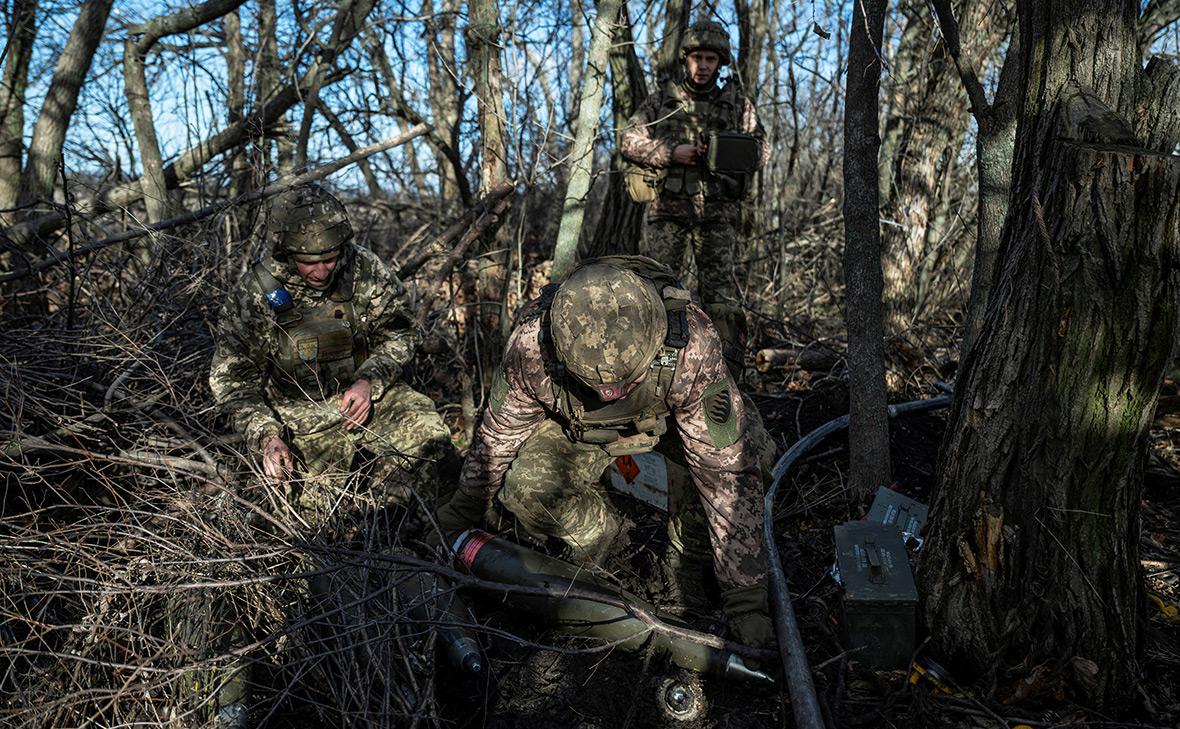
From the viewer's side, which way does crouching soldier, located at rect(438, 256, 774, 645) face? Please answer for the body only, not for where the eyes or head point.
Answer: toward the camera

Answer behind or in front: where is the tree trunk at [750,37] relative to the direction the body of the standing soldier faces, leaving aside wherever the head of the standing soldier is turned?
behind

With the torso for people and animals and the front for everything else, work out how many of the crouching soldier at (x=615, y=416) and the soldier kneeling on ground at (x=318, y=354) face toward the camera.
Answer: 2

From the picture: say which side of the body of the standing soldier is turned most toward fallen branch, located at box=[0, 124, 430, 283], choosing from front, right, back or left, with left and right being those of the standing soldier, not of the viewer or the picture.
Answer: right

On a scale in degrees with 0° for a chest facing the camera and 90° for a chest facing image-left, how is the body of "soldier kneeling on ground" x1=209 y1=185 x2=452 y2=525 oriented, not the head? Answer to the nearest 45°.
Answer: approximately 0°

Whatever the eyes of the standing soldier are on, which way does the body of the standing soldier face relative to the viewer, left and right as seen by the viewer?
facing the viewer

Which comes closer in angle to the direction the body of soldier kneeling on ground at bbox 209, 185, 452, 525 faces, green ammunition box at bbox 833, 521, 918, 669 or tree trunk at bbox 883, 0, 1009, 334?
the green ammunition box

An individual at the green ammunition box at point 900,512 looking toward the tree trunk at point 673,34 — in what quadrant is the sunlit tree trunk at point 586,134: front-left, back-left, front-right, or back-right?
front-left

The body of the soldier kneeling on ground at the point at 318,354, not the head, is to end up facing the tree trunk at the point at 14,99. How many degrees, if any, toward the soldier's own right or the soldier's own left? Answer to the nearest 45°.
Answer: approximately 135° to the soldier's own right

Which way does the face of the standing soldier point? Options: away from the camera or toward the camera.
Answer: toward the camera

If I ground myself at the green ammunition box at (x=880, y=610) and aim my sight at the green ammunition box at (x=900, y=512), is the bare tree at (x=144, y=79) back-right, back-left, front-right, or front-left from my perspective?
front-left

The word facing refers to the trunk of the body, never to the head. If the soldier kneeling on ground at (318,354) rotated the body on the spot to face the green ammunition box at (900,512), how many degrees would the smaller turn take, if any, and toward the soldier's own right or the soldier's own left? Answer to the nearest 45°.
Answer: approximately 45° to the soldier's own left

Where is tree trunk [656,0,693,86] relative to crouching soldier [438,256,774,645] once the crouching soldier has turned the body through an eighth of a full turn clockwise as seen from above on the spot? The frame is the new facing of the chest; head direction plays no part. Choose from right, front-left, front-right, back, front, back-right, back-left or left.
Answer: back-right

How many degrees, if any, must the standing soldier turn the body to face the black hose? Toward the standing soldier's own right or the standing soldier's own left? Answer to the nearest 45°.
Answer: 0° — they already face it

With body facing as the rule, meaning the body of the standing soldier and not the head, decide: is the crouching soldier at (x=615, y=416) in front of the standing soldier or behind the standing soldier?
in front

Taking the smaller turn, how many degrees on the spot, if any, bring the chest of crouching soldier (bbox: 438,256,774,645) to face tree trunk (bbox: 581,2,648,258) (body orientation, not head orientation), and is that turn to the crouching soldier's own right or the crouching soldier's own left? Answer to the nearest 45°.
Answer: approximately 180°

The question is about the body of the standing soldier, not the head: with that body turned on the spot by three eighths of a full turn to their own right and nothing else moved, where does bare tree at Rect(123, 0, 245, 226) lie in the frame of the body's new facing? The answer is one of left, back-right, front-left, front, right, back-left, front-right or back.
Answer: front-left

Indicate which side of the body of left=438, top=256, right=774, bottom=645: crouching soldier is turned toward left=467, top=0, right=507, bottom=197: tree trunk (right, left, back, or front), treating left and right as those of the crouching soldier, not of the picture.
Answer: back
